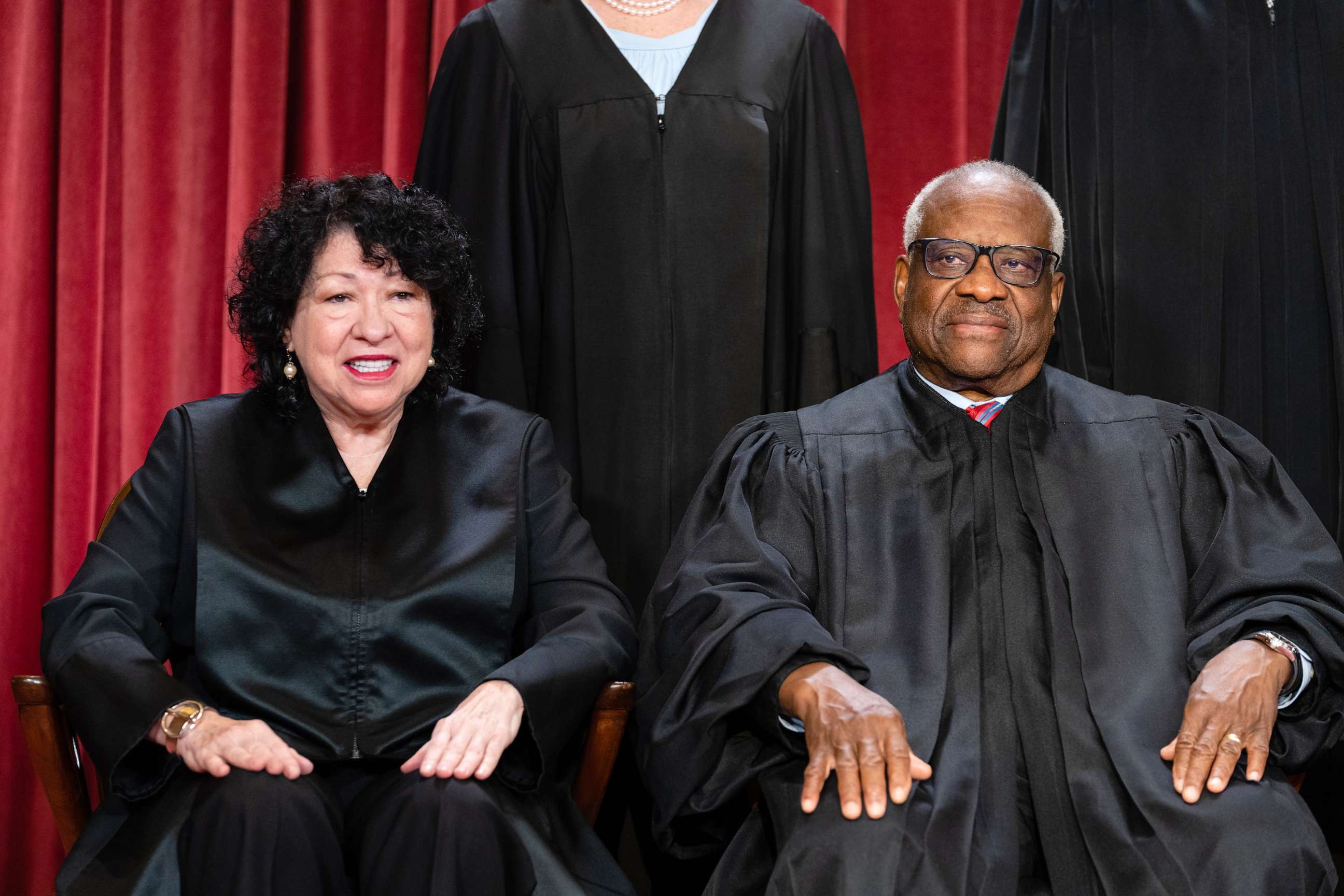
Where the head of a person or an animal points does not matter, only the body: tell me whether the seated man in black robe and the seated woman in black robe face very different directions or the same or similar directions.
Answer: same or similar directions

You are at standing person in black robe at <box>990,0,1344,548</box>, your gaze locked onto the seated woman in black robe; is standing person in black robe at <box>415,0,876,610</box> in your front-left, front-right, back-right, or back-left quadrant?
front-right

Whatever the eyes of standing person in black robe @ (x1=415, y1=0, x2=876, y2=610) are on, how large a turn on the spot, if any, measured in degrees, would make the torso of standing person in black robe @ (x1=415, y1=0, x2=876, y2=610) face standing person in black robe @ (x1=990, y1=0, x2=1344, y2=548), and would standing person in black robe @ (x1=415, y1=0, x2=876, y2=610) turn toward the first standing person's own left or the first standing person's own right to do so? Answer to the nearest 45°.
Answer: approximately 90° to the first standing person's own left

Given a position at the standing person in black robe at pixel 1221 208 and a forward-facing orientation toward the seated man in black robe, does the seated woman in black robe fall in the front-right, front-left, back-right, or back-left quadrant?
front-right

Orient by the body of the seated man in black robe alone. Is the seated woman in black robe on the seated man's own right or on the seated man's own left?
on the seated man's own right

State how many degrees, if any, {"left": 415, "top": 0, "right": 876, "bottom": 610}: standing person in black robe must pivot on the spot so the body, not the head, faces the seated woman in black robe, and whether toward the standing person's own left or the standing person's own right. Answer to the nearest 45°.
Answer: approximately 45° to the standing person's own right

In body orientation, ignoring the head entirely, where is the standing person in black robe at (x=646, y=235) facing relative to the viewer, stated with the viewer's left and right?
facing the viewer

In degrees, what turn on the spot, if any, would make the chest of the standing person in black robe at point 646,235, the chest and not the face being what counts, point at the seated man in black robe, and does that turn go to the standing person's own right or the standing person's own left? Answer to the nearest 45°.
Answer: approximately 45° to the standing person's own left

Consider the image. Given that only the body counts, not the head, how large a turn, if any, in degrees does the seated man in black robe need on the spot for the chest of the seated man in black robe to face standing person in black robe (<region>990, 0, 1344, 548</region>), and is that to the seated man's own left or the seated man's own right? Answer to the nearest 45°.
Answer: approximately 135° to the seated man's own left

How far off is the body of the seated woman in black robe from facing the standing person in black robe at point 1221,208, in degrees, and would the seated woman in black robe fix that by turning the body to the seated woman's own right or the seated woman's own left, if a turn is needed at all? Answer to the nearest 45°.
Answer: approximately 90° to the seated woman's own left

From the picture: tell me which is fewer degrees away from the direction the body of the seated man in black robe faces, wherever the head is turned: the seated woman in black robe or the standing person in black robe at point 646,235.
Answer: the seated woman in black robe

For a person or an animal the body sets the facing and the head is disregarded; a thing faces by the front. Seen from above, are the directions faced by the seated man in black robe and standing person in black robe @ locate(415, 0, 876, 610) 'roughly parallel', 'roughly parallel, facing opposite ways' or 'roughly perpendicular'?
roughly parallel

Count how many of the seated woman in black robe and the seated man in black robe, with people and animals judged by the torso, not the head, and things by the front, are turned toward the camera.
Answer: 2

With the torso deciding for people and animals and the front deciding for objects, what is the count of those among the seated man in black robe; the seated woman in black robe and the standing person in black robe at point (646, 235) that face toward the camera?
3

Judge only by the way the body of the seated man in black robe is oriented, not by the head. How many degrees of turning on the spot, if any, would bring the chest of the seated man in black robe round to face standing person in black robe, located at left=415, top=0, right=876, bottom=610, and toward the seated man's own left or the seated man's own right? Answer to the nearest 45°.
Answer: approximately 135° to the seated man's own right

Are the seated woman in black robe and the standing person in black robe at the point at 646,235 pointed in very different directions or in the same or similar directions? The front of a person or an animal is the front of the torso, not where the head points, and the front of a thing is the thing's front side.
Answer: same or similar directions
